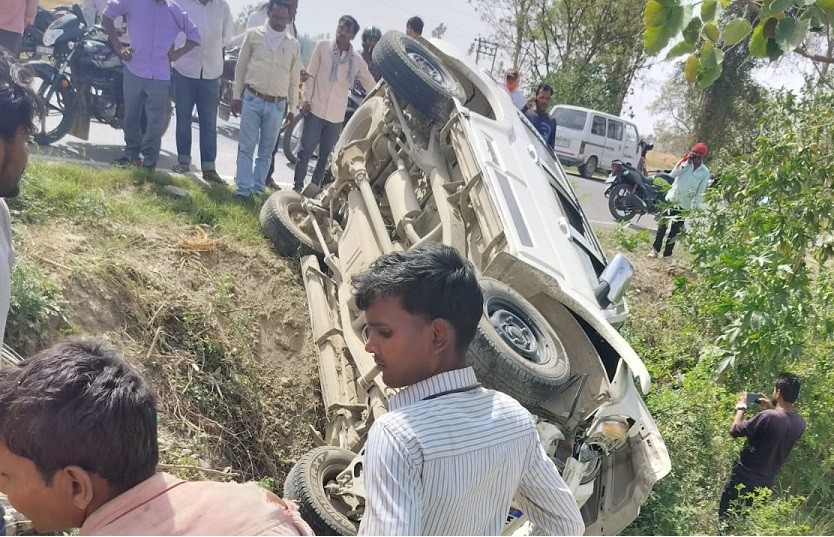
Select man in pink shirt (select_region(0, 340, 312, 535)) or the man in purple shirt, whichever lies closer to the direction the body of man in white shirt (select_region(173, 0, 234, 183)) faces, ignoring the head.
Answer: the man in pink shirt

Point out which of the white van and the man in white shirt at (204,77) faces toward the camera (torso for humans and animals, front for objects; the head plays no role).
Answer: the man in white shirt

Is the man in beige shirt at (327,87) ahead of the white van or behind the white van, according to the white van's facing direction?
behind

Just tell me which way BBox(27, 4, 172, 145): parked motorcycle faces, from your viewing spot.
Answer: facing the viewer and to the left of the viewer

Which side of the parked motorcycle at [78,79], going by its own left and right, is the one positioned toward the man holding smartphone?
left

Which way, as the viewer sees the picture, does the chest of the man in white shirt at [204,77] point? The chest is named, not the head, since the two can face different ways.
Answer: toward the camera

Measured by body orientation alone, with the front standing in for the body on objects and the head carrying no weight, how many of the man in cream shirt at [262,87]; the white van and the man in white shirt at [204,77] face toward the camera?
2

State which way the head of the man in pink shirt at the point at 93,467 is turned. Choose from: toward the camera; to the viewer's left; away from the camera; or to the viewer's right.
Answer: to the viewer's left

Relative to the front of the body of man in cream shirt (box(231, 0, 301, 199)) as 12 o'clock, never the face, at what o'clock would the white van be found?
The white van is roughly at 7 o'clock from the man in cream shirt.

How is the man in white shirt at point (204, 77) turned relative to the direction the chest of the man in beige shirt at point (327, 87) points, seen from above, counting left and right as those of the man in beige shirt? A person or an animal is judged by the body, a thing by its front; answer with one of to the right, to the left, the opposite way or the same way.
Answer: the same way

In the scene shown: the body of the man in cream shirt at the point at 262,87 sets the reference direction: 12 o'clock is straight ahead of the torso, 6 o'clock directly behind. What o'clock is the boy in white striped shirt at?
The boy in white striped shirt is roughly at 12 o'clock from the man in cream shirt.

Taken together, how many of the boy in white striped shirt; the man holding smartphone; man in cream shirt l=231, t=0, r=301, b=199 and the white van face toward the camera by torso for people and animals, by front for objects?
1

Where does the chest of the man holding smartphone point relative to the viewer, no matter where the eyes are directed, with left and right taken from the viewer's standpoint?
facing away from the viewer and to the left of the viewer

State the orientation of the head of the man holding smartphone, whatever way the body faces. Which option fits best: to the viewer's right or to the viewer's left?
to the viewer's left
